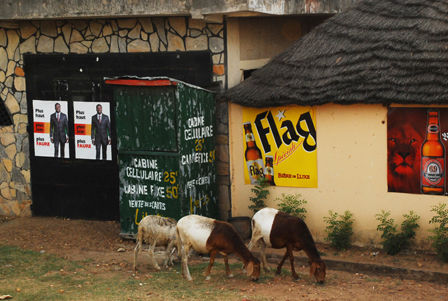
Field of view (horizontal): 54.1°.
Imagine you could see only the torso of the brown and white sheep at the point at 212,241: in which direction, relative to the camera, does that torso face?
to the viewer's right

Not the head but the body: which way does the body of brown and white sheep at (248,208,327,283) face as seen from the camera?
to the viewer's right

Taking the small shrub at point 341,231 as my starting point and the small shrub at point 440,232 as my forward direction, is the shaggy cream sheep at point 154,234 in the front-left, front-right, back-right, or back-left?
back-right

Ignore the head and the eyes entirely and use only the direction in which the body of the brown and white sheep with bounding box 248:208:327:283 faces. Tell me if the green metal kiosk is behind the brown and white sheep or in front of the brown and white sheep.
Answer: behind

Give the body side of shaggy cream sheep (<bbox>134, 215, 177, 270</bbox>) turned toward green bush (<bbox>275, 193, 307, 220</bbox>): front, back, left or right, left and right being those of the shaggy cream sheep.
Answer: front

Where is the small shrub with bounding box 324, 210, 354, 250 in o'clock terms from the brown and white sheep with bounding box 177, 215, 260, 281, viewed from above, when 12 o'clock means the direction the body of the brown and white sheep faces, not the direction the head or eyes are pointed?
The small shrub is roughly at 11 o'clock from the brown and white sheep.

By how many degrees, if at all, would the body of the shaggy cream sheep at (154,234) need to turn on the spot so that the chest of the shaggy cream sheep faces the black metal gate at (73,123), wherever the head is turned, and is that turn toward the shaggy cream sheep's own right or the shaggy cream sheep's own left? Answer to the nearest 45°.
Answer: approximately 135° to the shaggy cream sheep's own left

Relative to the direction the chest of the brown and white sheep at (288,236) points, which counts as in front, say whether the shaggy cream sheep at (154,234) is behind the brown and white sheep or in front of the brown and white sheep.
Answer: behind

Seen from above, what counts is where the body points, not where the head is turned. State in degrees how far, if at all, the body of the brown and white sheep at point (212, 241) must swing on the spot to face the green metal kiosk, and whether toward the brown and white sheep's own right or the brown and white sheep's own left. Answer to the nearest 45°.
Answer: approximately 135° to the brown and white sheep's own left

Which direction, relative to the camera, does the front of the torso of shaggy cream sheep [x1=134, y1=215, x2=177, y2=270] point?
to the viewer's right
